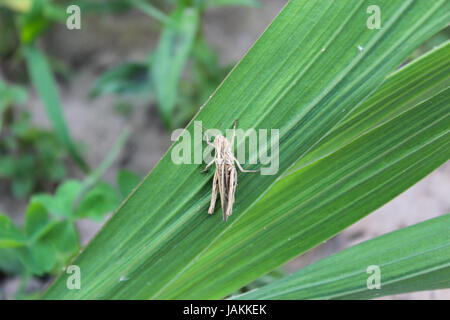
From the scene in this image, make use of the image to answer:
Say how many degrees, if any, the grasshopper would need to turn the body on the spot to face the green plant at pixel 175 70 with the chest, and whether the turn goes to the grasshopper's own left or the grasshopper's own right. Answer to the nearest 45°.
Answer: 0° — it already faces it

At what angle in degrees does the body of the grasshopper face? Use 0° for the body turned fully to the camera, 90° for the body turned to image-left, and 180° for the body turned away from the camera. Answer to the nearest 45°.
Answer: approximately 180°
